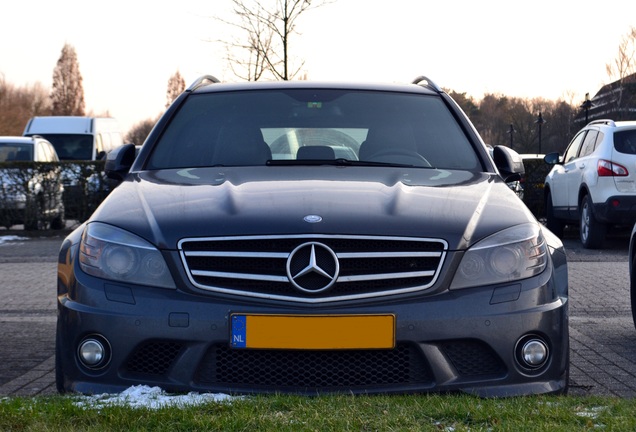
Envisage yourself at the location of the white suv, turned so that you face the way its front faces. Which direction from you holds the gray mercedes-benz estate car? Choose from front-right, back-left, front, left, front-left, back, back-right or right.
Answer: back-left

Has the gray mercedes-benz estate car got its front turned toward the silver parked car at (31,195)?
no

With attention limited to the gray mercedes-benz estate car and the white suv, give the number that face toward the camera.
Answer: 1

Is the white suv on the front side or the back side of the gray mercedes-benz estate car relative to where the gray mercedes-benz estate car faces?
on the back side

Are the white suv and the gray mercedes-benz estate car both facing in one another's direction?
no

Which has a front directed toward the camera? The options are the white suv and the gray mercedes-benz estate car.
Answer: the gray mercedes-benz estate car

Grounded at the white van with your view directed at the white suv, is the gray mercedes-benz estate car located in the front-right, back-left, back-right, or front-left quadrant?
front-right

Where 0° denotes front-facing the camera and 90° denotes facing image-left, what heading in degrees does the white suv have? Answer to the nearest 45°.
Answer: approximately 135°

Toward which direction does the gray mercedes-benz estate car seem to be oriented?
toward the camera

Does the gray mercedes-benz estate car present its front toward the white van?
no
